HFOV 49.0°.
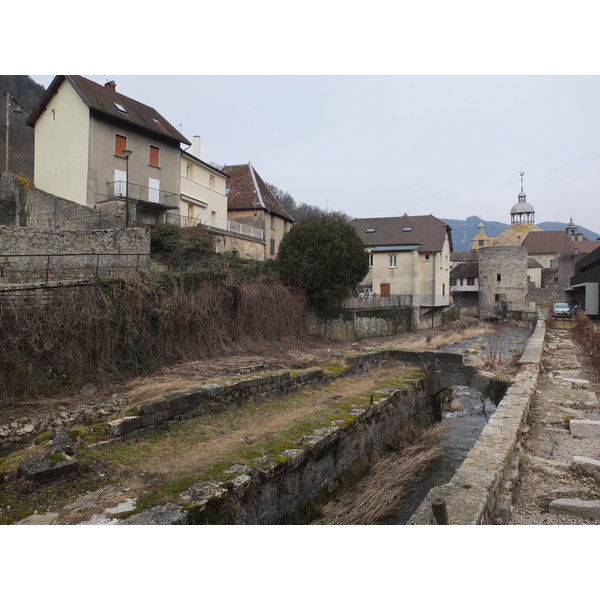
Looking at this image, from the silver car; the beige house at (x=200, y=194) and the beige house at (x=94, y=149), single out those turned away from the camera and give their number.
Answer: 0

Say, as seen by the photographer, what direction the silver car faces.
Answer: facing the viewer

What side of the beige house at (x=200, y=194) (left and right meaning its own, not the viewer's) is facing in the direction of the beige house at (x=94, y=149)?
right

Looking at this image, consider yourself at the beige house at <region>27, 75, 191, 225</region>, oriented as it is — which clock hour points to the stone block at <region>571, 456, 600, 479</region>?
The stone block is roughly at 1 o'clock from the beige house.

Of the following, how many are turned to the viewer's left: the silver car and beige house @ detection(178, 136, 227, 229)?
0

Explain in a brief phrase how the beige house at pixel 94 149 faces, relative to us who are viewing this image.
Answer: facing the viewer and to the right of the viewer

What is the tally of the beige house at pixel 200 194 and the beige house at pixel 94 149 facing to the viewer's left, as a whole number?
0

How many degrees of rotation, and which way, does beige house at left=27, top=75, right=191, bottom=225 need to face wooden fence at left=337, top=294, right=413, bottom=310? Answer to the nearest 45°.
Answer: approximately 45° to its left

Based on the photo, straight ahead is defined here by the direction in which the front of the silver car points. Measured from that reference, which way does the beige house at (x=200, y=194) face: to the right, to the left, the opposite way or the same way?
to the left

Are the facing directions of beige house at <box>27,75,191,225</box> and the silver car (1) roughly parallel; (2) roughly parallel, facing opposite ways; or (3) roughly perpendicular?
roughly perpendicular

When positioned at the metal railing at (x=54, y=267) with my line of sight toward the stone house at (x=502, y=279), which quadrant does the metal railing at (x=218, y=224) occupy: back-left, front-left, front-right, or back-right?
front-left

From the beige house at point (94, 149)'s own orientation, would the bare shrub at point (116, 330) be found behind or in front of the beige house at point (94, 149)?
in front

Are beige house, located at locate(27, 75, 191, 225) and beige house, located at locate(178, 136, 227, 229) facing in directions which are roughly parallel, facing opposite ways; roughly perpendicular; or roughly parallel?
roughly parallel

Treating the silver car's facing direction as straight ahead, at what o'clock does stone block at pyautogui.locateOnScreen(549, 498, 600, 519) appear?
The stone block is roughly at 12 o'clock from the silver car.

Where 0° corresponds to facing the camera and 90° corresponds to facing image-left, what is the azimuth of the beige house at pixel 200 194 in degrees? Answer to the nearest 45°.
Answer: approximately 315°

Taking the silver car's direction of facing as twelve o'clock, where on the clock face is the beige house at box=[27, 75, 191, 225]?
The beige house is roughly at 1 o'clock from the silver car.

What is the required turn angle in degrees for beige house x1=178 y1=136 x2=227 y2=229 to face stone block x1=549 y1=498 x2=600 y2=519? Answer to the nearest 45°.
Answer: approximately 45° to its right
